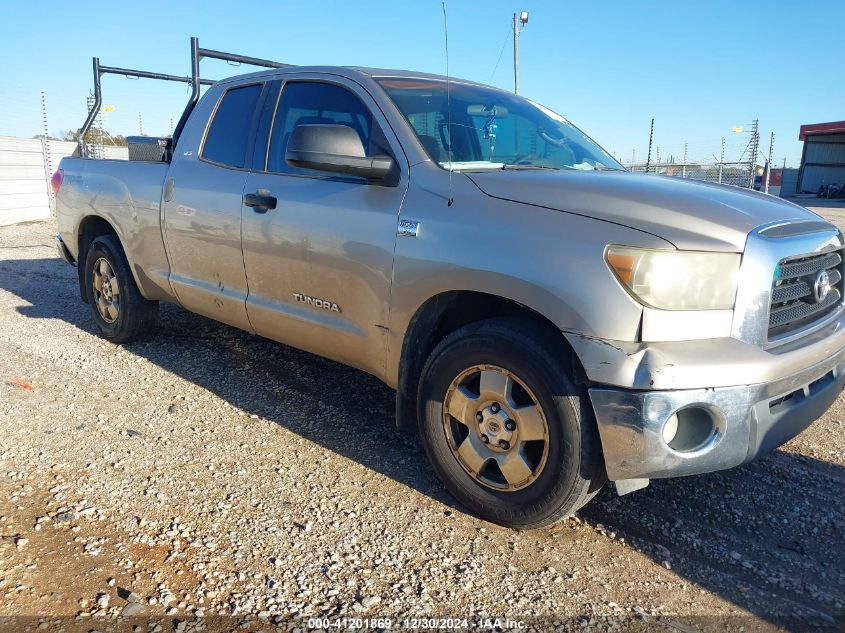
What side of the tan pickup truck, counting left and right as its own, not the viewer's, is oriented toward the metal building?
left

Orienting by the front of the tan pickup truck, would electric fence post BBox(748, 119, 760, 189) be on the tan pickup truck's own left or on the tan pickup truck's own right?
on the tan pickup truck's own left

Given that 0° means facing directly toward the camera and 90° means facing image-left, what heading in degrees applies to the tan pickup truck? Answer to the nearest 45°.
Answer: approximately 315°

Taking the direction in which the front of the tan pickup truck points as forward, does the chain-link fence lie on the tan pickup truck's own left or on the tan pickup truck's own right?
on the tan pickup truck's own left
